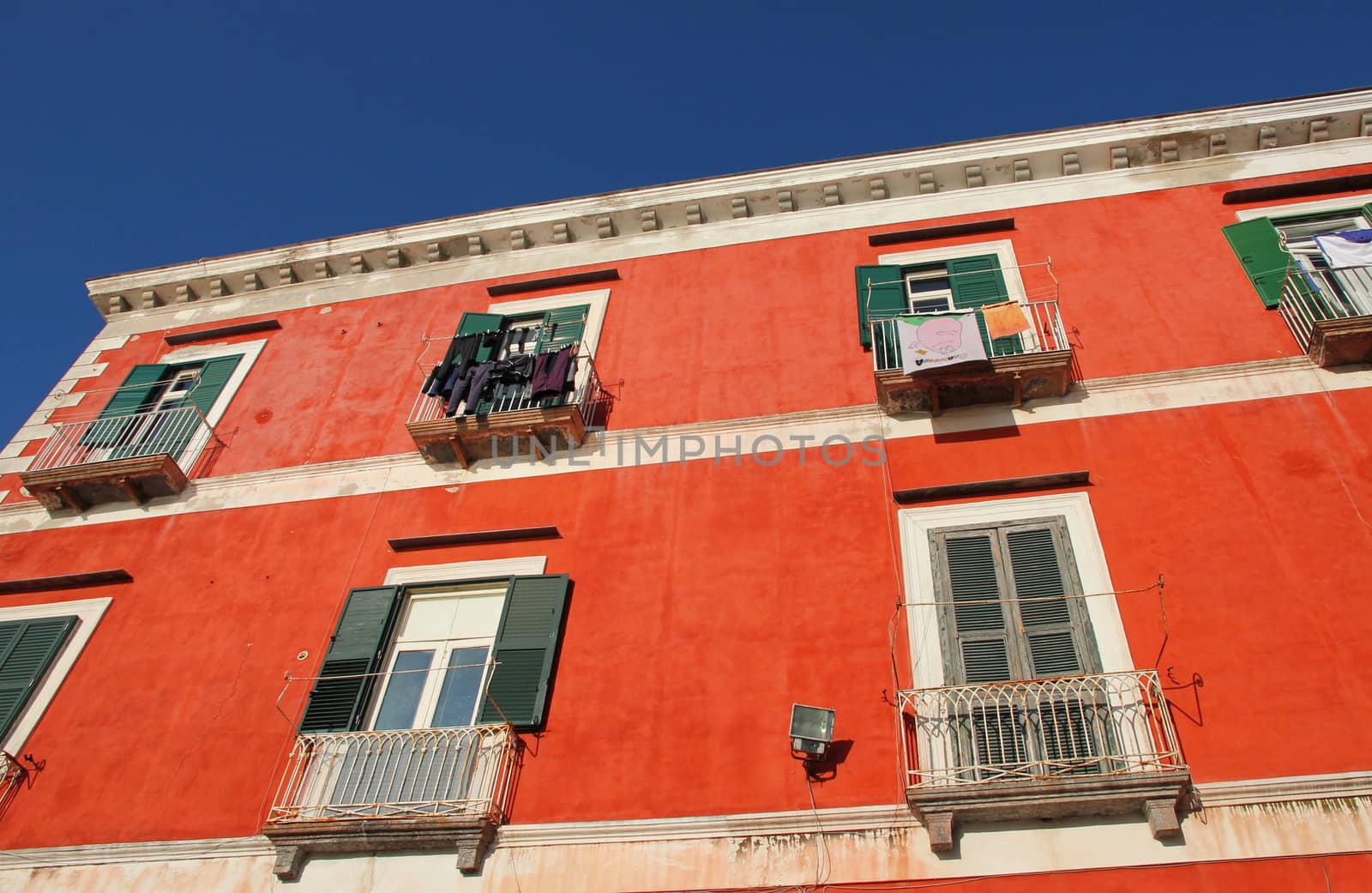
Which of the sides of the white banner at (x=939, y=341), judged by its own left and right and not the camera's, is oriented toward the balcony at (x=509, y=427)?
right

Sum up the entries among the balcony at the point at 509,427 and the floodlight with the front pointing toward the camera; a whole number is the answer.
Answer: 2

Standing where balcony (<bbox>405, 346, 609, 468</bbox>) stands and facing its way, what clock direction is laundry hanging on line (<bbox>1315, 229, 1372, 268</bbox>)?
The laundry hanging on line is roughly at 10 o'clock from the balcony.

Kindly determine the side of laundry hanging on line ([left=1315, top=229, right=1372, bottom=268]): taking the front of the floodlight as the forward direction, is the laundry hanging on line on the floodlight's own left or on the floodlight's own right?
on the floodlight's own left

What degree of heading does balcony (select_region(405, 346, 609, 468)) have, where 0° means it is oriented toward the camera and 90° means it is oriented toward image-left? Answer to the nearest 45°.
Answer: approximately 0°

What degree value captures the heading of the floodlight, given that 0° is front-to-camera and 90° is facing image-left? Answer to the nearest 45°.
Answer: approximately 0°
